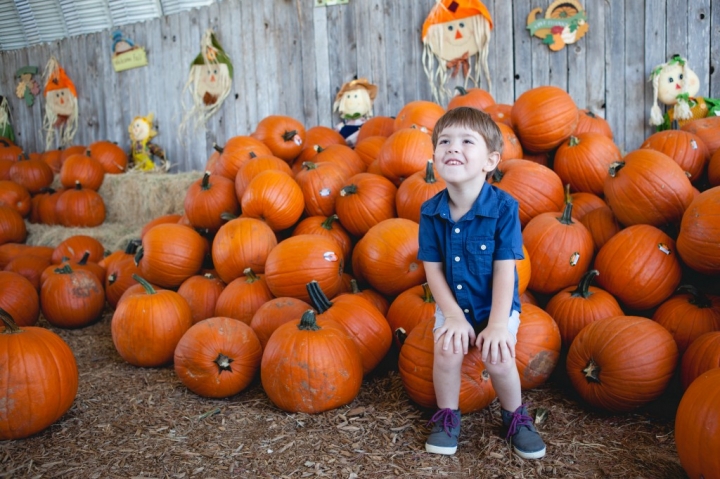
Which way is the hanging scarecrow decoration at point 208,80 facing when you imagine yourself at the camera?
facing the viewer

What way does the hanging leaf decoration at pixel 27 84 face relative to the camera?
toward the camera

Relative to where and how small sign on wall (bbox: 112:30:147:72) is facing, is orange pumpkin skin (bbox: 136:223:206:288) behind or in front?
in front

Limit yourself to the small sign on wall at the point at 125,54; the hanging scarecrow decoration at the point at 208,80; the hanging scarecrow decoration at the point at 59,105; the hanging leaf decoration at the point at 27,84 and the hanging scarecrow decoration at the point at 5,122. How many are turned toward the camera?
5

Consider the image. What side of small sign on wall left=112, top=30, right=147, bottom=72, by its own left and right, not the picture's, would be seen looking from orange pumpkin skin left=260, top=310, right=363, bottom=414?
front

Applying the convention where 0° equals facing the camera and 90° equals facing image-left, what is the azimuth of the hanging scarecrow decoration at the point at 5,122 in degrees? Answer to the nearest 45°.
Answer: approximately 0°

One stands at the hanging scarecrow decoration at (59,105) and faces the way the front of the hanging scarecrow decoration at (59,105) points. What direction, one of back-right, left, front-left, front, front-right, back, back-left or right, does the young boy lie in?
front

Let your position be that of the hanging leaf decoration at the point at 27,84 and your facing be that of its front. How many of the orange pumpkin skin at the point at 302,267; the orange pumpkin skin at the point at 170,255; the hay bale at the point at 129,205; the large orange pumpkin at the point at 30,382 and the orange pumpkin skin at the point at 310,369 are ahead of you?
5

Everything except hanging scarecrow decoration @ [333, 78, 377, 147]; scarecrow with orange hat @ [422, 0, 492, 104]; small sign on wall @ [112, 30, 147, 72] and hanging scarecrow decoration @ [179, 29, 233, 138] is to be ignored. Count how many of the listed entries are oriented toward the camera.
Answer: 4

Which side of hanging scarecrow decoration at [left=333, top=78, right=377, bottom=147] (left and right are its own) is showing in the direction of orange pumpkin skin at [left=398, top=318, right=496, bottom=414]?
front

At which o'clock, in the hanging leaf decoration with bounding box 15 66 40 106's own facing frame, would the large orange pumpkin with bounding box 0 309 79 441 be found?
The large orange pumpkin is roughly at 12 o'clock from the hanging leaf decoration.

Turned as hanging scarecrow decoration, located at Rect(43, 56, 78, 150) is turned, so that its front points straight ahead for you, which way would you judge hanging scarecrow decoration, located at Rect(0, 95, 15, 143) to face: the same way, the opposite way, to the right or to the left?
the same way

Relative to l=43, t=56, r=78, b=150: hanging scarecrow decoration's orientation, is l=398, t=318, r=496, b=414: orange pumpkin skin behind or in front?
in front

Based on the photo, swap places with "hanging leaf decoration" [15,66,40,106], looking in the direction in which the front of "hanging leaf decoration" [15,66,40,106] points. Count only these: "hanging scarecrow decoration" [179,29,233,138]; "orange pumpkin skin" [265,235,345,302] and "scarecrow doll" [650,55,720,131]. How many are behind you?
0
